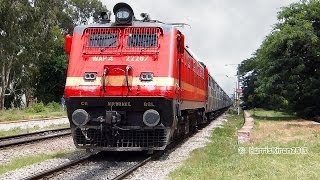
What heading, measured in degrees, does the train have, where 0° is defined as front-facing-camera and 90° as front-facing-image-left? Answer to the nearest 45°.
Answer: approximately 0°

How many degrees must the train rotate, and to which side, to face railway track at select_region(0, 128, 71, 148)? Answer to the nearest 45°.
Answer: approximately 45° to its right
